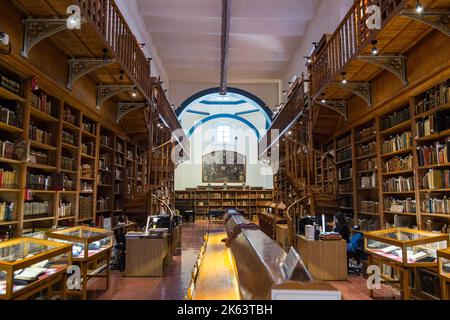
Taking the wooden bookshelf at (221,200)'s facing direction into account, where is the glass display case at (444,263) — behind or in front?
in front

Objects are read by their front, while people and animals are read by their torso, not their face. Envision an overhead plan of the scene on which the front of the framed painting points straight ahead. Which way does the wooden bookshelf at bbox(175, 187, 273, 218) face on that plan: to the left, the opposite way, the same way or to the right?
the same way

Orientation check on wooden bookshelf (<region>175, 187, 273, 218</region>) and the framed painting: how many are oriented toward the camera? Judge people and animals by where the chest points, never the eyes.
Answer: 2

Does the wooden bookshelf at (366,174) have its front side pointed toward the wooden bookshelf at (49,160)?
yes

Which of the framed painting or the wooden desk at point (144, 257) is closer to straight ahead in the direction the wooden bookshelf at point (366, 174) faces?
the wooden desk

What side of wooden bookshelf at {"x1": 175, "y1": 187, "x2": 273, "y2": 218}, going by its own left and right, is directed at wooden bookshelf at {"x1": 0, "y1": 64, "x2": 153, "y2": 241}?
front

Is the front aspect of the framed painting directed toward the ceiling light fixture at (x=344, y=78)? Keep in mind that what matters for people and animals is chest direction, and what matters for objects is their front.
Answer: yes

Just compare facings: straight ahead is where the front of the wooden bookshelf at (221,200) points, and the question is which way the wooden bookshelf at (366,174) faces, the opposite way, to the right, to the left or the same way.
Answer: to the right

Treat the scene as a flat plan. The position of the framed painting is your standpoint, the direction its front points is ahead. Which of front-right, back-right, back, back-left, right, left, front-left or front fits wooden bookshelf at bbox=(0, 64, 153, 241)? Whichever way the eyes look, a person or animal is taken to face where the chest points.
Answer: front

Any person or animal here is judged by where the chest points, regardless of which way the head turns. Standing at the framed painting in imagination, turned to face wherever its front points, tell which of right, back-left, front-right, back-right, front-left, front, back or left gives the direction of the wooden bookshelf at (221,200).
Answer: front

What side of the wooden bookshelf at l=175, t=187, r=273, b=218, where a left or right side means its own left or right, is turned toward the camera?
front

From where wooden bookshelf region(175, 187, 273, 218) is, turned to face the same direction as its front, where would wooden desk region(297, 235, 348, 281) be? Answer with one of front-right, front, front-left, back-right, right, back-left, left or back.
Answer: front

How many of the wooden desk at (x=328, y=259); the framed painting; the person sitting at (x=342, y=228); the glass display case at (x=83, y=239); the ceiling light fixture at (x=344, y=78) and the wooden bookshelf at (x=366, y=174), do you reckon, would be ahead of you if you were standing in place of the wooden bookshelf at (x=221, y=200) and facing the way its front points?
5

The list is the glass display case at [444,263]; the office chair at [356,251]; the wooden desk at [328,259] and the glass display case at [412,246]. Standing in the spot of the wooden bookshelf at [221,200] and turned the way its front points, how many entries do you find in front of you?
4

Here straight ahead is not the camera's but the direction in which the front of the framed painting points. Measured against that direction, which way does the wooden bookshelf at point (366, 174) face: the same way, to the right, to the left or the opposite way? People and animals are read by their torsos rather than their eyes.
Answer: to the right

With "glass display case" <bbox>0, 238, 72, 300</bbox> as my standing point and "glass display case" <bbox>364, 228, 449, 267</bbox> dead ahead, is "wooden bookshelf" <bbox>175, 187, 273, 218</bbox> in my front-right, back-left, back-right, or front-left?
front-left

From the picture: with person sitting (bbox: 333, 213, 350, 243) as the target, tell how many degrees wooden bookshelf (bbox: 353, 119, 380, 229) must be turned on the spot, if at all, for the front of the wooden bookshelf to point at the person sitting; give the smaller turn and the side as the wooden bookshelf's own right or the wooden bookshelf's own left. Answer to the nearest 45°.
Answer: approximately 45° to the wooden bookshelf's own left
